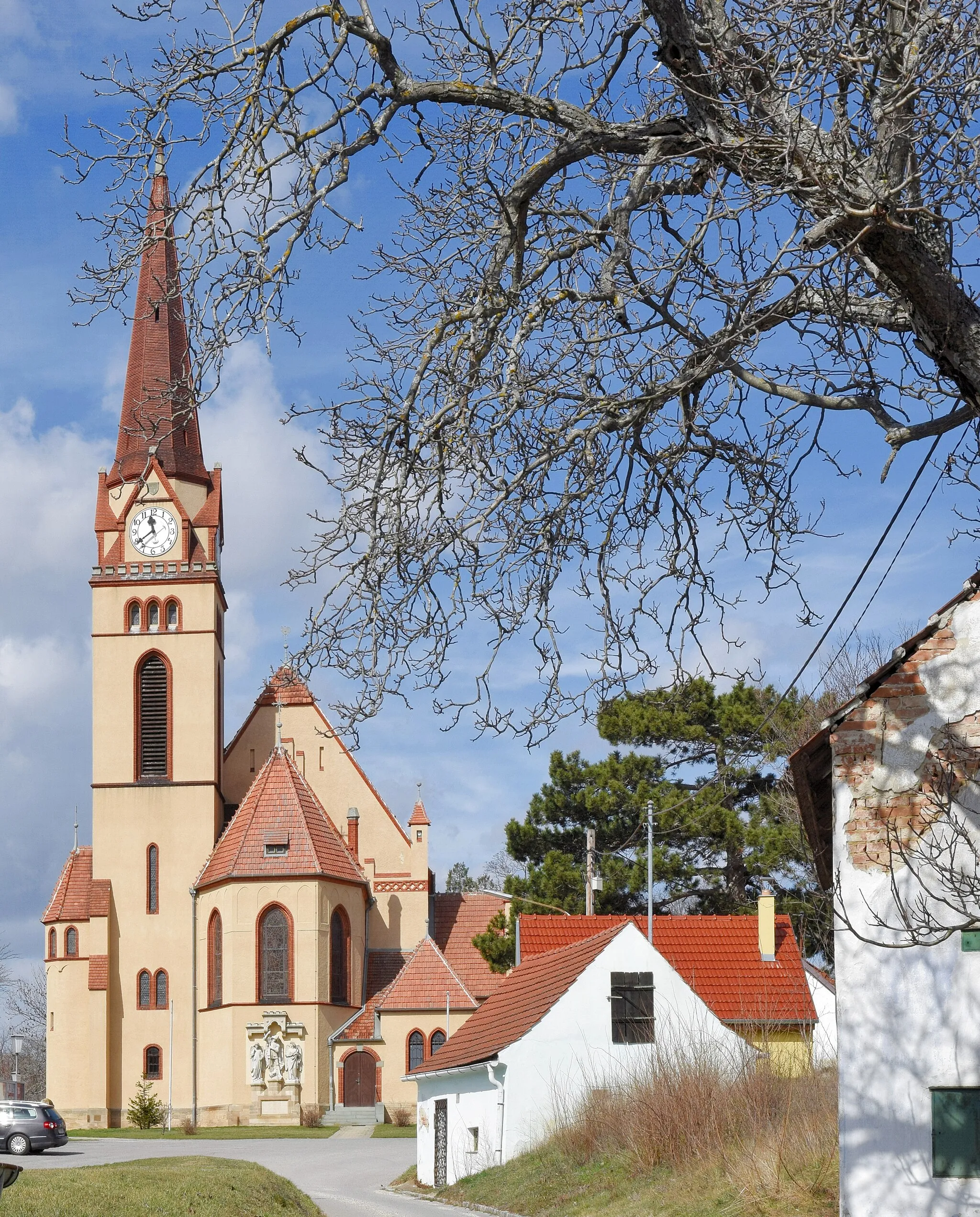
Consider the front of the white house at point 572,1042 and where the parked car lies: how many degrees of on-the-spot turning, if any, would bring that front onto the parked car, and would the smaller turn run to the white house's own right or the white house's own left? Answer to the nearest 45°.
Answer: approximately 90° to the white house's own right

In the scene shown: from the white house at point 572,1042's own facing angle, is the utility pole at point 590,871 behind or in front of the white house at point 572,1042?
behind

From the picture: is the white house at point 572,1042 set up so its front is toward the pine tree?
no

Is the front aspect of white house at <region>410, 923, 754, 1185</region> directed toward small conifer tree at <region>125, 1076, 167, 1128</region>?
no

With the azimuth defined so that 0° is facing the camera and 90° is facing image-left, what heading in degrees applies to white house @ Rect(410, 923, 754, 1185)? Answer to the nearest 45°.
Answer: approximately 45°

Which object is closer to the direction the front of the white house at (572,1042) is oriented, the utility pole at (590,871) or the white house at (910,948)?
the white house

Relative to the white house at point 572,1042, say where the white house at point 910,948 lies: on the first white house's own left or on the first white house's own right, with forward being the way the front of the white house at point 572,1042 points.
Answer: on the first white house's own left

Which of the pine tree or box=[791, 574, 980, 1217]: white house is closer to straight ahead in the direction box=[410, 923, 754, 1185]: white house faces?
the white house

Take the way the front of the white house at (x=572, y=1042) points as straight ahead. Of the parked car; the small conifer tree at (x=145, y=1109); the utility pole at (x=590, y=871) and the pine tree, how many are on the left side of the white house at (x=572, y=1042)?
0

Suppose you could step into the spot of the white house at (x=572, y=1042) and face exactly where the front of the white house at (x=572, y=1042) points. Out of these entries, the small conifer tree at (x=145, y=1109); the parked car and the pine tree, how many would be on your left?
0
